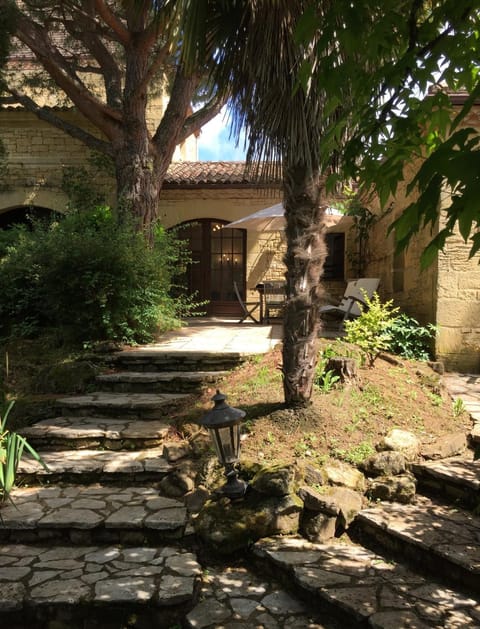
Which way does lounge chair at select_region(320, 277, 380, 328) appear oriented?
to the viewer's left

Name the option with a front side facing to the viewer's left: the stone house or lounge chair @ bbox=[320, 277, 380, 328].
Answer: the lounge chair

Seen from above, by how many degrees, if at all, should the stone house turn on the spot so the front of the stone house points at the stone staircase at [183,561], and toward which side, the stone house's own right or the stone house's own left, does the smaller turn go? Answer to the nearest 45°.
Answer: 0° — it already faces it

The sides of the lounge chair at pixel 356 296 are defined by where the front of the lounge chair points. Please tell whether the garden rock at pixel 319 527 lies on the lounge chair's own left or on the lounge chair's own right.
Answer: on the lounge chair's own left

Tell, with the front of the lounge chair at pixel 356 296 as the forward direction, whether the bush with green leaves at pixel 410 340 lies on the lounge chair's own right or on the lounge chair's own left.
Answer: on the lounge chair's own left

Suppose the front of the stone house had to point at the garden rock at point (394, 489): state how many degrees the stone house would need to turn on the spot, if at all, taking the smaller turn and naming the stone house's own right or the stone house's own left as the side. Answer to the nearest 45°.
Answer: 0° — it already faces it

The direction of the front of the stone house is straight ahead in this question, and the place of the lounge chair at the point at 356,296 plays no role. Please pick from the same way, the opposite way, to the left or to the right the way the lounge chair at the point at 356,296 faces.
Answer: to the right

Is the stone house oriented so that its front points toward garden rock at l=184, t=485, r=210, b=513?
yes

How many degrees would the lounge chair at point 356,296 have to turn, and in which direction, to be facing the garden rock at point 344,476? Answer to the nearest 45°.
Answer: approximately 90° to its left

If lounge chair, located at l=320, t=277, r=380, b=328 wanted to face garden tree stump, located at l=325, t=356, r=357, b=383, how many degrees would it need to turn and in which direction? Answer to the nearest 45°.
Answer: approximately 90° to its left

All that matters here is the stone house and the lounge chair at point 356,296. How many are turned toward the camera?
1
